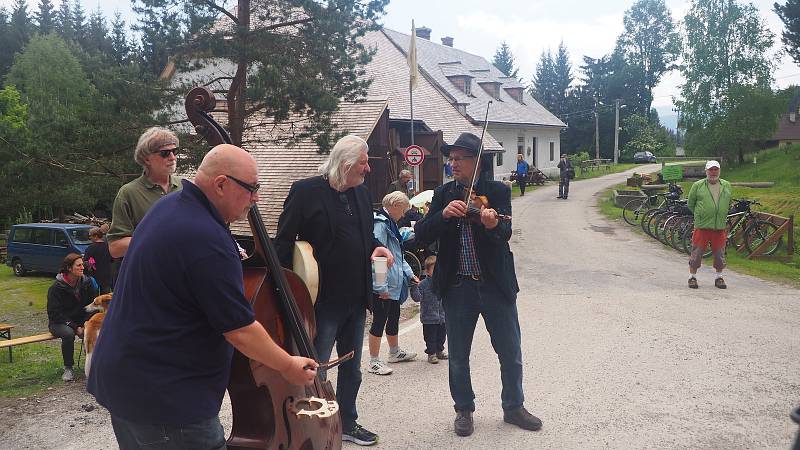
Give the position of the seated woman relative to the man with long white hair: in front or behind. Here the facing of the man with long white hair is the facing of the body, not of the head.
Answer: behind

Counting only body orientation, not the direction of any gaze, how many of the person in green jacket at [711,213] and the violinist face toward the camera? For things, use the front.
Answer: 2

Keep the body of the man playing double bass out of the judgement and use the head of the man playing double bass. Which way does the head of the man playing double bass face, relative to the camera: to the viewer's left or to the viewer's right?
to the viewer's right

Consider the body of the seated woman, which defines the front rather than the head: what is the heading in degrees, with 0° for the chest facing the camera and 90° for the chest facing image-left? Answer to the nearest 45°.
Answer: approximately 315°

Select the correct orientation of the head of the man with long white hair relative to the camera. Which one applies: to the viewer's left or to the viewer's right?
to the viewer's right

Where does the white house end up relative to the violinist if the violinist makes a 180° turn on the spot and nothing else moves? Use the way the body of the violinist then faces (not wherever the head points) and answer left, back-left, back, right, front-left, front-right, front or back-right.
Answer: front

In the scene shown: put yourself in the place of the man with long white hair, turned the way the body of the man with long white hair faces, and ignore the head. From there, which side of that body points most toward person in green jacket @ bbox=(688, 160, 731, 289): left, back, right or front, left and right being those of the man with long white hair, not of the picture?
left

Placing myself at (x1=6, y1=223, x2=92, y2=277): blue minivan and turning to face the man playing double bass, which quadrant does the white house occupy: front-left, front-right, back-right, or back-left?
back-left
